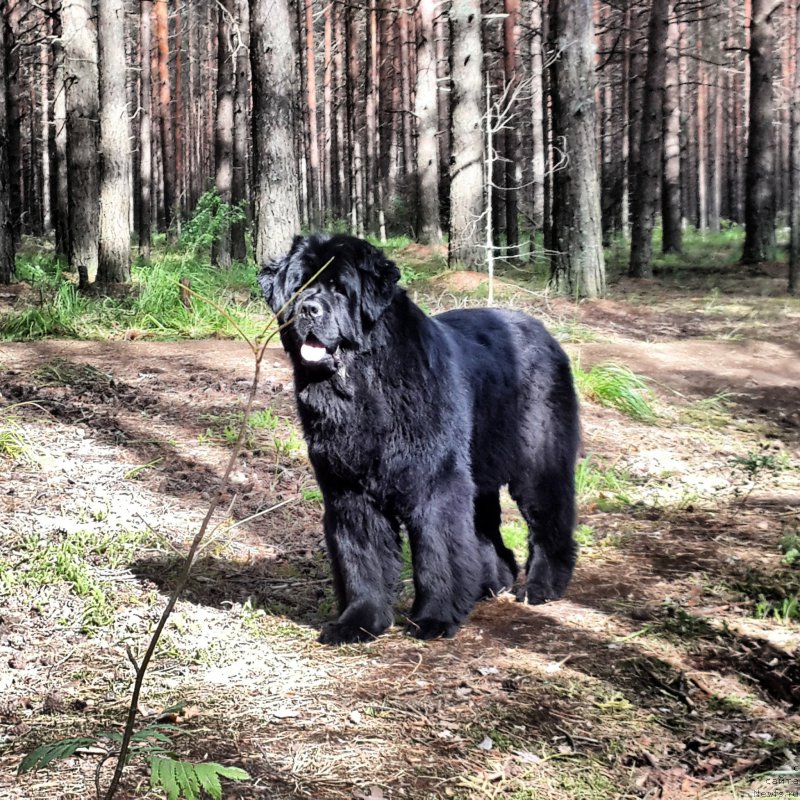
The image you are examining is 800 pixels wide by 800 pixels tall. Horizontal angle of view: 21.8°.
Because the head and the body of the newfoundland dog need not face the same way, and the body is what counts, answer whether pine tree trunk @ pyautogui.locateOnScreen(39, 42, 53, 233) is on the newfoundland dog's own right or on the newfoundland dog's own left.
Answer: on the newfoundland dog's own right

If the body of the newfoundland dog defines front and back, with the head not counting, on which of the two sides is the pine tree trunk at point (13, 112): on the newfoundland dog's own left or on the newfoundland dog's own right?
on the newfoundland dog's own right

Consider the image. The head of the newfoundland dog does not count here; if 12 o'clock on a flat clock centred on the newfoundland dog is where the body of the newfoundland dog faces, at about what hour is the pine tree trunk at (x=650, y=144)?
The pine tree trunk is roughly at 5 o'clock from the newfoundland dog.

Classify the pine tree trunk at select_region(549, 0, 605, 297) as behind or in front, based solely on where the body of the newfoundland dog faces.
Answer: behind

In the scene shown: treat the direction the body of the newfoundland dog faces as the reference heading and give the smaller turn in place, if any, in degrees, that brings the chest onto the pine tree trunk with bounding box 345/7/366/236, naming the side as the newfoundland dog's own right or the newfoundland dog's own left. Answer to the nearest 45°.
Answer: approximately 135° to the newfoundland dog's own right

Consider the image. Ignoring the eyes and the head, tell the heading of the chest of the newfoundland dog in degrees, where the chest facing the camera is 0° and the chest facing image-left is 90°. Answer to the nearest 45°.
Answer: approximately 45°

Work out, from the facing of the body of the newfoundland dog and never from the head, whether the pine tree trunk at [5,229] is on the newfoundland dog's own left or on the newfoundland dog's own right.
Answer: on the newfoundland dog's own right

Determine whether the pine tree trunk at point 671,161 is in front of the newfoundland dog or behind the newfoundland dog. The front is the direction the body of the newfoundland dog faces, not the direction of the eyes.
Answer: behind

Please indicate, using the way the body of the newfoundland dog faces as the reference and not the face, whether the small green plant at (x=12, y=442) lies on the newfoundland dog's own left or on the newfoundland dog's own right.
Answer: on the newfoundland dog's own right

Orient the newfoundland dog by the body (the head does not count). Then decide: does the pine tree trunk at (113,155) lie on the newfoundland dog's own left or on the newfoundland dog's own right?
on the newfoundland dog's own right
